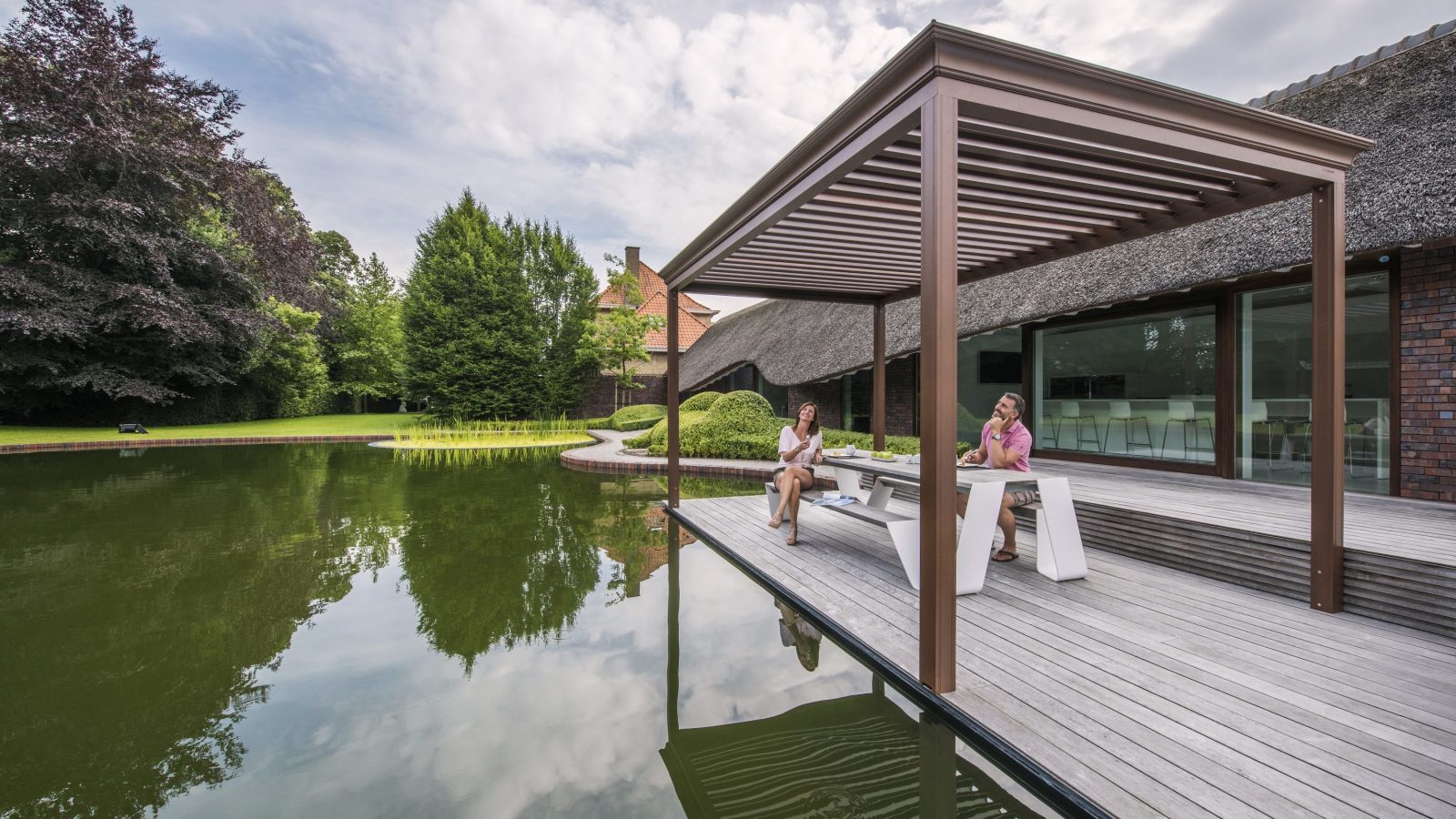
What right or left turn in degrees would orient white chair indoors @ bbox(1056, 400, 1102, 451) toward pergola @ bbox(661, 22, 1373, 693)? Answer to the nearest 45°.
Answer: approximately 135° to its right

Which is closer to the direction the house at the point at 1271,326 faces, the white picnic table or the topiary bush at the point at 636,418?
the white picnic table

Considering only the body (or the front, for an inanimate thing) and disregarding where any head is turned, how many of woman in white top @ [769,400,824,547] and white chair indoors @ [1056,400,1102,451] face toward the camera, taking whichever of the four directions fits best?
1

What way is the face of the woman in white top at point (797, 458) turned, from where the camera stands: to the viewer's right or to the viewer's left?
to the viewer's right

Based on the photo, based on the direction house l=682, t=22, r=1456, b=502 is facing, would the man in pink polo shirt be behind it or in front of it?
in front

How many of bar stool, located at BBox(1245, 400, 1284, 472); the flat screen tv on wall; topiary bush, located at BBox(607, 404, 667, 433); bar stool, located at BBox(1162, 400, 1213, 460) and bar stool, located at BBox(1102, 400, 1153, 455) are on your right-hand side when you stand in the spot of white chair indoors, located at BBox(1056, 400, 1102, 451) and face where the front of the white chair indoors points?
3

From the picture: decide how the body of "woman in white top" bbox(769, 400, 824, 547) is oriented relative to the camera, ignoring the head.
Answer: toward the camera

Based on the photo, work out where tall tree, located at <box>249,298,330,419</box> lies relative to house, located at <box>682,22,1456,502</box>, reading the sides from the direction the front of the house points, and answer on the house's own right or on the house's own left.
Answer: on the house's own right

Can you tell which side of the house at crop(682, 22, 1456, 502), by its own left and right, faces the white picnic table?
front

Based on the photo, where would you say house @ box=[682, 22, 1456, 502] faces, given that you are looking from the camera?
facing the viewer and to the left of the viewer

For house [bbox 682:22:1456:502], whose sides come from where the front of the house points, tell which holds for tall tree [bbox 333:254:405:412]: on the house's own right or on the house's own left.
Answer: on the house's own right

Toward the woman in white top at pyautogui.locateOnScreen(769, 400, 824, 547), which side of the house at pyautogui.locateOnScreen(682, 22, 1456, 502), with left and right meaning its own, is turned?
front

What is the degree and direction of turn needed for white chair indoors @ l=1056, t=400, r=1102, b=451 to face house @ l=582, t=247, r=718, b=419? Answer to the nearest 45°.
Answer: approximately 90° to its left

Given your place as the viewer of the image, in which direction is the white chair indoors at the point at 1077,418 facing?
facing away from the viewer and to the right of the viewer

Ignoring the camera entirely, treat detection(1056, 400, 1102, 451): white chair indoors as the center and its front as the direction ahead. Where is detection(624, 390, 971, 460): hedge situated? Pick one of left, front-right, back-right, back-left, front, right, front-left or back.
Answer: back-left

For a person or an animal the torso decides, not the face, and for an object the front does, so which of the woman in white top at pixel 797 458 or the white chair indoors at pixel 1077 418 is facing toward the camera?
the woman in white top
